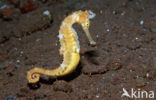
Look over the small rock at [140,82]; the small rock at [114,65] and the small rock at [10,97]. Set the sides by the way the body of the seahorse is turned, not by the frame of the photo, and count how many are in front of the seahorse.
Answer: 2

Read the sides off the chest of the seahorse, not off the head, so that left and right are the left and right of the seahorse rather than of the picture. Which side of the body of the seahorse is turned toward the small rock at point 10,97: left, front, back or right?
back

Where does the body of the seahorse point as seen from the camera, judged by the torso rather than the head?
to the viewer's right
